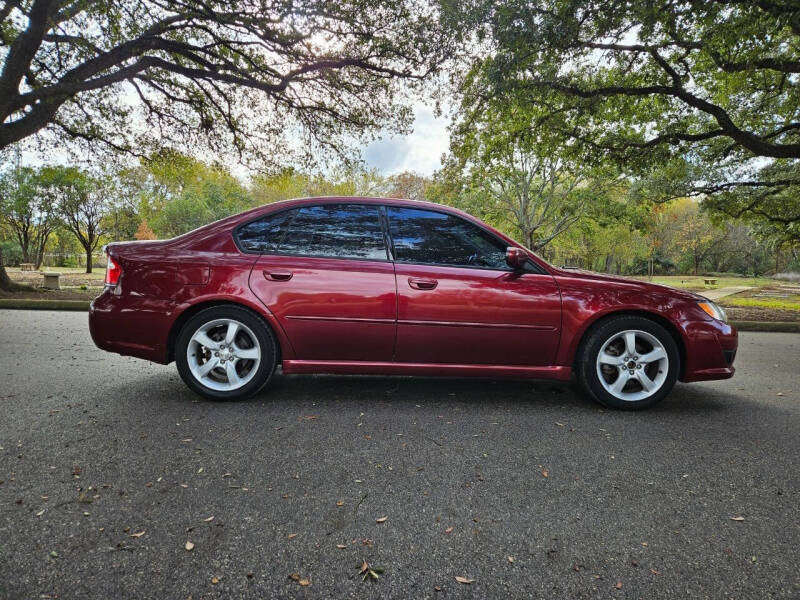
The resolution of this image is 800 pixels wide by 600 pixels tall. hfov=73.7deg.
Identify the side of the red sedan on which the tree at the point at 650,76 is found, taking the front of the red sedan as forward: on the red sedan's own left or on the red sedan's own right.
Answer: on the red sedan's own left

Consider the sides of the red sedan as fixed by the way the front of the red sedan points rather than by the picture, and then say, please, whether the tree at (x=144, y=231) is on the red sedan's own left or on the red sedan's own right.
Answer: on the red sedan's own left

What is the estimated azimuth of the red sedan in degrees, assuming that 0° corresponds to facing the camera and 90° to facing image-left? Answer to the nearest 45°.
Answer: approximately 270°

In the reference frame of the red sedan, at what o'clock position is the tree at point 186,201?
The tree is roughly at 8 o'clock from the red sedan.

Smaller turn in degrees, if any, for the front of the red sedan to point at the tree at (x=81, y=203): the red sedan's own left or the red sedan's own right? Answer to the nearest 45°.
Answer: approximately 135° to the red sedan's own left

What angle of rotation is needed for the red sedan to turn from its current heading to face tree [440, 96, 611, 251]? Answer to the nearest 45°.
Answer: approximately 90° to its left
